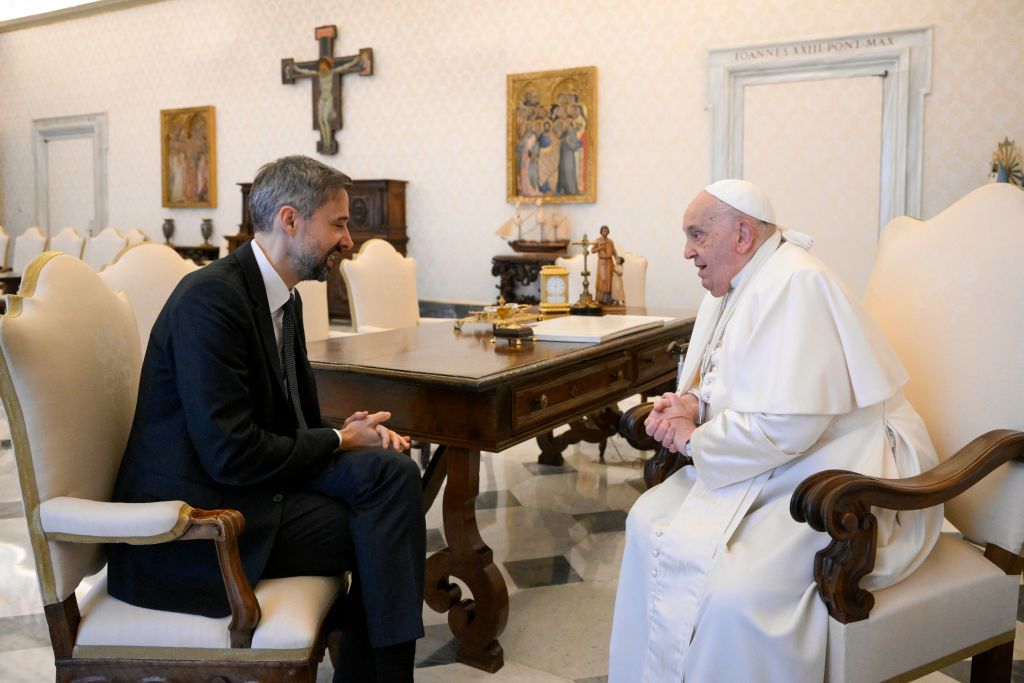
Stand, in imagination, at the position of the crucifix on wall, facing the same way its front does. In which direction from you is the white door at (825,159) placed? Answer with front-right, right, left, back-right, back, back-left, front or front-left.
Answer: left

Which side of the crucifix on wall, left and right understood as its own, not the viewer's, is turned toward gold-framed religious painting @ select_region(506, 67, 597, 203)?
left

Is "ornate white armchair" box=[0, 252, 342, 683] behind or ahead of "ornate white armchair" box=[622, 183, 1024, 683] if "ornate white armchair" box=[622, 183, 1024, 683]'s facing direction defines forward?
ahead

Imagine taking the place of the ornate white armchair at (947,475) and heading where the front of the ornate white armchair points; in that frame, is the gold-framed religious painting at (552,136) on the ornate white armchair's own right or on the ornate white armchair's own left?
on the ornate white armchair's own right

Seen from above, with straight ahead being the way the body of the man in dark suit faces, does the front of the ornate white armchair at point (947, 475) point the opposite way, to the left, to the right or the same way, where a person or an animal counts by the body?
the opposite way

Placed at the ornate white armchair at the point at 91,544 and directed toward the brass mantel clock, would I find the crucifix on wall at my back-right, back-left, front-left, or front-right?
front-left

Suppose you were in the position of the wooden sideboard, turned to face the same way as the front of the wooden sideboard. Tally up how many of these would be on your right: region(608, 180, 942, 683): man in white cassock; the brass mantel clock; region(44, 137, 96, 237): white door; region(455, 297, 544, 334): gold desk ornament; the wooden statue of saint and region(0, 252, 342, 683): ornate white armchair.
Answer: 1

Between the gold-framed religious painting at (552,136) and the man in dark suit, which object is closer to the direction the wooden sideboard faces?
the man in dark suit

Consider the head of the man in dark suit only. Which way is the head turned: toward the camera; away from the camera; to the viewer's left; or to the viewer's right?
to the viewer's right

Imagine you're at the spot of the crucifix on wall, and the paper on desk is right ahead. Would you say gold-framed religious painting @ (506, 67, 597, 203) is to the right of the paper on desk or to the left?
left

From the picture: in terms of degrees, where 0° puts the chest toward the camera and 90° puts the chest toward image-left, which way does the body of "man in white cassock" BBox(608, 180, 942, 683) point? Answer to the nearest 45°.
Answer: approximately 45°

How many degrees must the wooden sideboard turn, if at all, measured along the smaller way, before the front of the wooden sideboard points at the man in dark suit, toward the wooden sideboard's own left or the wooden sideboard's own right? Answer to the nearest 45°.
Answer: approximately 45° to the wooden sideboard's own left

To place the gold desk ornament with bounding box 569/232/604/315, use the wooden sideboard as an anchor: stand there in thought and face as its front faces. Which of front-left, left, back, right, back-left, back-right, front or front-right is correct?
front-left
